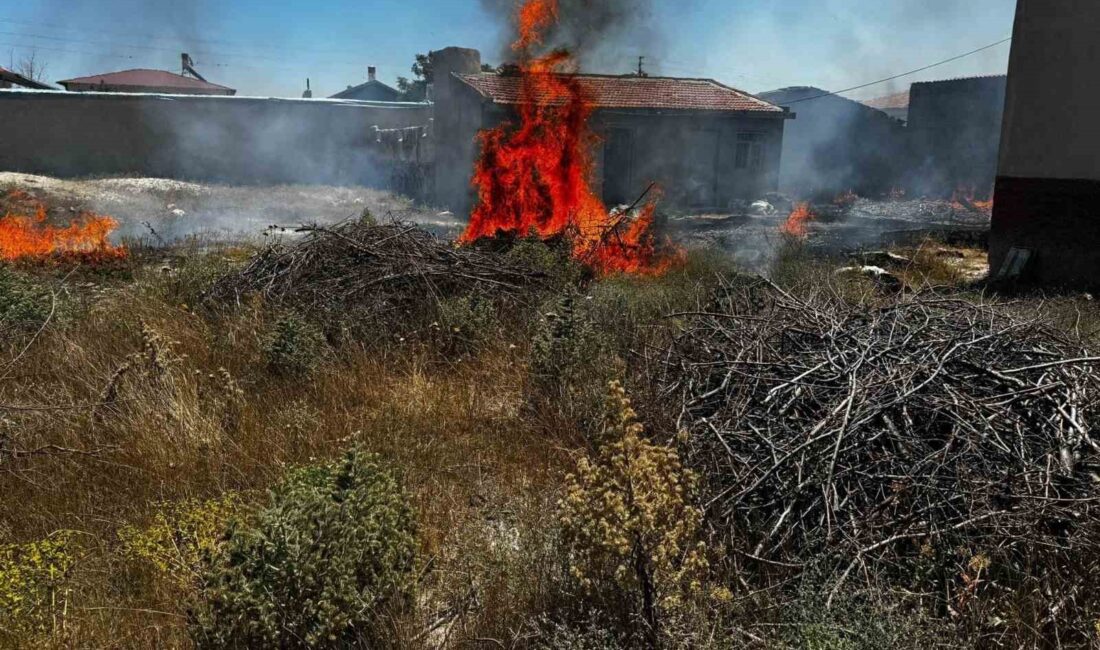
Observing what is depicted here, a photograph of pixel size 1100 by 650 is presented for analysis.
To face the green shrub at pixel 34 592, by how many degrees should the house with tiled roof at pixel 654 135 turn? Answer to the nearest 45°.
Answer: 0° — it already faces it

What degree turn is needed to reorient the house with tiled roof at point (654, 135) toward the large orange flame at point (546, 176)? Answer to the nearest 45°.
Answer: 0° — it already faces it

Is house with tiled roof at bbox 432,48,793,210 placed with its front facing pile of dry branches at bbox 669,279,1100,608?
yes

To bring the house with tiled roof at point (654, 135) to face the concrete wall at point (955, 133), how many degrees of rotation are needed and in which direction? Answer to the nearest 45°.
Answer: approximately 135° to its left

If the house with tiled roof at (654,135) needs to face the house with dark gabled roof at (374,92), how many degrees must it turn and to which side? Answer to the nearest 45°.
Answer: approximately 135° to its right

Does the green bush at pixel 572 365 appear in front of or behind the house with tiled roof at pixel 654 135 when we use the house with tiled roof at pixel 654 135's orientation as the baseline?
in front

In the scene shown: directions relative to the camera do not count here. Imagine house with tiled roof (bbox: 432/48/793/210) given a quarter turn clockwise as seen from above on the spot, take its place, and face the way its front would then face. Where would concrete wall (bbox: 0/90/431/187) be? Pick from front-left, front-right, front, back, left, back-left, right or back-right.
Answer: front

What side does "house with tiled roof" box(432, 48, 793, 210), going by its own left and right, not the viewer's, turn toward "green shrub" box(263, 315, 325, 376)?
front

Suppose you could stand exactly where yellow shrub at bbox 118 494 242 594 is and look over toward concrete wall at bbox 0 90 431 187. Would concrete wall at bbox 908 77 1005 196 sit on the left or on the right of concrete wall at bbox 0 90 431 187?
right

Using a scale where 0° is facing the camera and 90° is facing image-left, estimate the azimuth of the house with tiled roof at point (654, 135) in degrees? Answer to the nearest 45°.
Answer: approximately 0°

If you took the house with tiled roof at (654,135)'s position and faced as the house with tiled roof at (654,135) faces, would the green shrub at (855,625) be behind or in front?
in front
